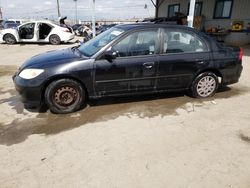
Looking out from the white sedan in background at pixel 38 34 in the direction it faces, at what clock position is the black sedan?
The black sedan is roughly at 9 o'clock from the white sedan in background.

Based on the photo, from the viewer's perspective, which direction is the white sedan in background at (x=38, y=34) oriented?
to the viewer's left

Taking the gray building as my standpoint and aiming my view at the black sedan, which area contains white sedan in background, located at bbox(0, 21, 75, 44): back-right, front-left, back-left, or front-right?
front-right

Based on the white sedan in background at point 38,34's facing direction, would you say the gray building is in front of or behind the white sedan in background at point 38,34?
behind

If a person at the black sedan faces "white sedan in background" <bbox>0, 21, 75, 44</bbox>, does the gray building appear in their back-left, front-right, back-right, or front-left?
front-right

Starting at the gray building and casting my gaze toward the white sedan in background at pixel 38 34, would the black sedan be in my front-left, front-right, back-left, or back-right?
front-left
